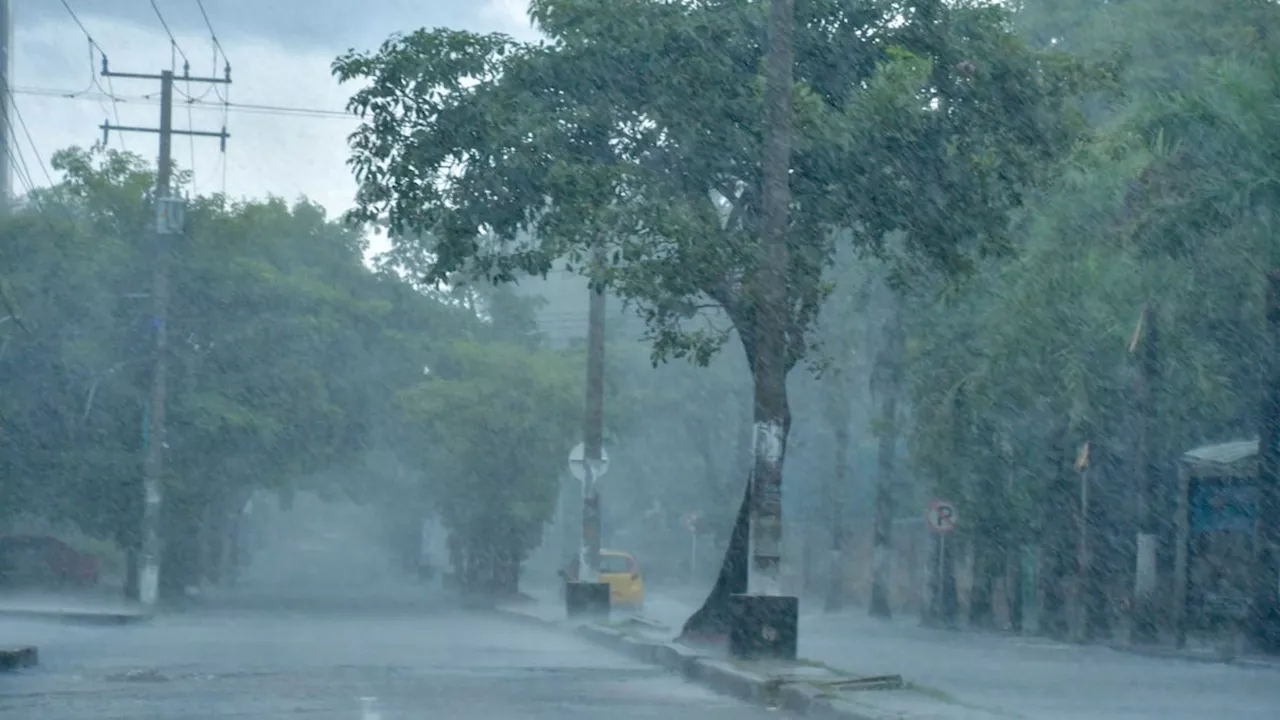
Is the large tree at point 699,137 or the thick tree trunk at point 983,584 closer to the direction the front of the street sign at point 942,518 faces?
the large tree

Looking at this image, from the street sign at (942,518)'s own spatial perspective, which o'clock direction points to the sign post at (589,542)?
The sign post is roughly at 2 o'clock from the street sign.

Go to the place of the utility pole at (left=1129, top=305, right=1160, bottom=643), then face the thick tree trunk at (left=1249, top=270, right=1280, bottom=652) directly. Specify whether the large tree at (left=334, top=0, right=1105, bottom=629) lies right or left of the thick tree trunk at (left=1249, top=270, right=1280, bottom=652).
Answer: right

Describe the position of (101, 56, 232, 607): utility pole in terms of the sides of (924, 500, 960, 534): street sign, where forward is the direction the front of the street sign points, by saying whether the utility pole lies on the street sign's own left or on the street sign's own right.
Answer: on the street sign's own right

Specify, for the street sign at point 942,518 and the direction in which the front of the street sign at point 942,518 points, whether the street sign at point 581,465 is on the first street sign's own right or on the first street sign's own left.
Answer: on the first street sign's own right

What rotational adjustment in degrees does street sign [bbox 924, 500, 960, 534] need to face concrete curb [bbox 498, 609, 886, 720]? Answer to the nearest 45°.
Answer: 0° — it already faces it

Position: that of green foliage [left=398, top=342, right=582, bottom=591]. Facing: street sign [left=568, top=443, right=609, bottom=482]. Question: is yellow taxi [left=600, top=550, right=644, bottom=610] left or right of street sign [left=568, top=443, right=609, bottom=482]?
left

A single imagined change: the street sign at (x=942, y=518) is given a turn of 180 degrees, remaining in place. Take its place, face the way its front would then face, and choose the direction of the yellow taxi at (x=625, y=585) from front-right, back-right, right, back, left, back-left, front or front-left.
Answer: front-left

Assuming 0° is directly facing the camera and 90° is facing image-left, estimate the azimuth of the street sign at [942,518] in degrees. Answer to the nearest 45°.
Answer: approximately 0°

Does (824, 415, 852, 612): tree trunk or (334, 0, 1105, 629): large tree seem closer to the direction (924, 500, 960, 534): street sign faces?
the large tree
